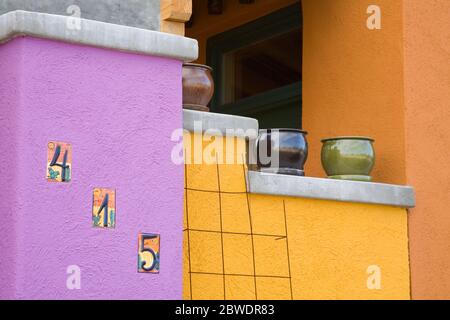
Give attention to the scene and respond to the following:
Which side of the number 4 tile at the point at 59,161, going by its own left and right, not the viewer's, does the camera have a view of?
front

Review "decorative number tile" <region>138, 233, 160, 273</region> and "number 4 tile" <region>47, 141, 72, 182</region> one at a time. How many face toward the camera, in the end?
2

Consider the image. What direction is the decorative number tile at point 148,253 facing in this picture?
toward the camera
